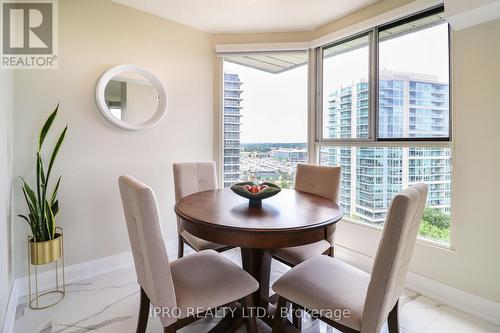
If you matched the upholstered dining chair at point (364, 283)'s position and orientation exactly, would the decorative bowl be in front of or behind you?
in front

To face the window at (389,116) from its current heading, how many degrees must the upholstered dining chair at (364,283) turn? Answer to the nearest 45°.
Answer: approximately 45° to its right

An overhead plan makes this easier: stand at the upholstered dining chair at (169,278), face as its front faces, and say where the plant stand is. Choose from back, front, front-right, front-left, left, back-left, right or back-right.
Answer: left

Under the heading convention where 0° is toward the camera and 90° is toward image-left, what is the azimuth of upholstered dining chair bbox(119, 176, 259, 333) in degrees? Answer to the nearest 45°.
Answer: approximately 225°

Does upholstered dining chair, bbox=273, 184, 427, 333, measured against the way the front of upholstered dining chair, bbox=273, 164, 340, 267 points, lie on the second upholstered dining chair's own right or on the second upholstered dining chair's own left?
on the second upholstered dining chair's own left

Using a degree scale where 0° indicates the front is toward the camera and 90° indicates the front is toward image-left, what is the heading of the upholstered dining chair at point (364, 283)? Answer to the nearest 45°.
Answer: approximately 135°

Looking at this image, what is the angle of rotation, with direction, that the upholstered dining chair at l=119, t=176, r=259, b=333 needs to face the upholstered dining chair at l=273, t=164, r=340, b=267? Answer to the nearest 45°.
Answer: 0° — it already faces it

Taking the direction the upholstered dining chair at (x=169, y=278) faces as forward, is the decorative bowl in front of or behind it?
in front

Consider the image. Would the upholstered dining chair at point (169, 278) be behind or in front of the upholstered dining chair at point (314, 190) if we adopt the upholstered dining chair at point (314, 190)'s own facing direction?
in front

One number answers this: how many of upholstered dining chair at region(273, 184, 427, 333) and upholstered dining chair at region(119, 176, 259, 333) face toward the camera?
0

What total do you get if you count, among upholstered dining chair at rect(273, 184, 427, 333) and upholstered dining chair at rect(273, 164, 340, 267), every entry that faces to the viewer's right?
0

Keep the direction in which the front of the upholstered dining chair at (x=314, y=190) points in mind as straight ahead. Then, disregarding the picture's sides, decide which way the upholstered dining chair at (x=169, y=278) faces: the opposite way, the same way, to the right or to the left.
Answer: the opposite way
